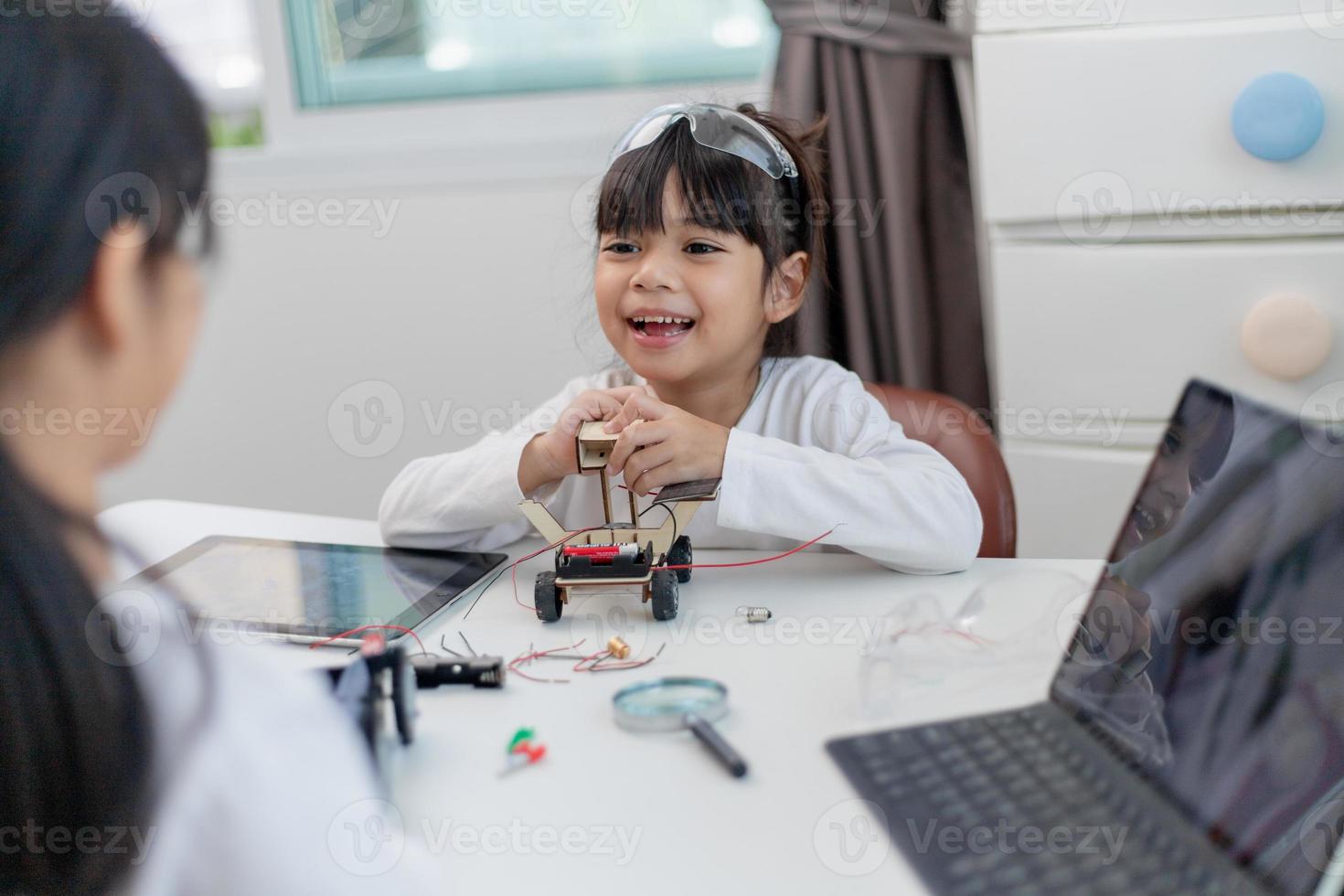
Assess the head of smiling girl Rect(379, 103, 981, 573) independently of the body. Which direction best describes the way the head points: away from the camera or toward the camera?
toward the camera

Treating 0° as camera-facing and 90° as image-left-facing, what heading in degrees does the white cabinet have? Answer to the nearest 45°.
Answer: approximately 0°

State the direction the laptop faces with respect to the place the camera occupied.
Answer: facing the viewer and to the left of the viewer

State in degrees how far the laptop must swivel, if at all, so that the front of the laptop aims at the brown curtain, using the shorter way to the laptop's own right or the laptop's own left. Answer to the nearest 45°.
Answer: approximately 135° to the laptop's own right

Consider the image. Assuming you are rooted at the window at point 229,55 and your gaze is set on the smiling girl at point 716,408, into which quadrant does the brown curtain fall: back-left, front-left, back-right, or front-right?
front-left

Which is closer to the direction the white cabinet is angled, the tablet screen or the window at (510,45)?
the tablet screen

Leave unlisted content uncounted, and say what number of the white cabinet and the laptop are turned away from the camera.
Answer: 0

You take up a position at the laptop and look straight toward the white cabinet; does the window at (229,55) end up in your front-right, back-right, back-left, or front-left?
front-left

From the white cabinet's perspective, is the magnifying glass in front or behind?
in front

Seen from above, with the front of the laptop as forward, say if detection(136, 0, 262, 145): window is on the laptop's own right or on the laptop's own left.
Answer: on the laptop's own right
